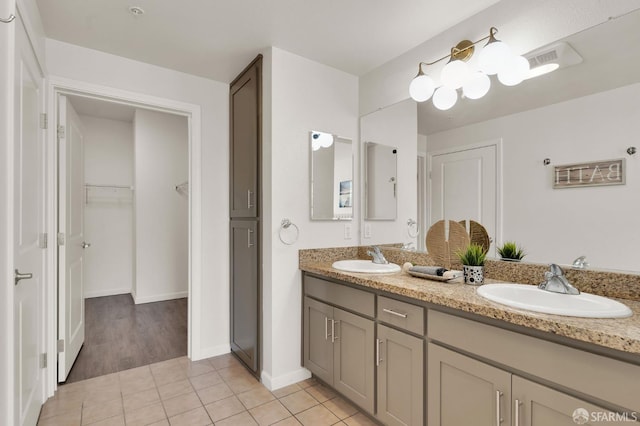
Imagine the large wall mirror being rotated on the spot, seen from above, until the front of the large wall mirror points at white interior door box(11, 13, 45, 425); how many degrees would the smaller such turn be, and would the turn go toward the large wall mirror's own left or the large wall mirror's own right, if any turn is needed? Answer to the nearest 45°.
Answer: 0° — it already faces it

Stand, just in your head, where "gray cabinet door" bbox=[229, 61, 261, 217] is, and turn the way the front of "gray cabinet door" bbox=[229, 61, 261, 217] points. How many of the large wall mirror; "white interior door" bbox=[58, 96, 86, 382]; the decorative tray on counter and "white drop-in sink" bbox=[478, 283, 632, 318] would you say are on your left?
3

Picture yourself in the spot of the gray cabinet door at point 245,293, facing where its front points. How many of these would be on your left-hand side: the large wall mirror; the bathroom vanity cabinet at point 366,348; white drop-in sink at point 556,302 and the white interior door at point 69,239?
3

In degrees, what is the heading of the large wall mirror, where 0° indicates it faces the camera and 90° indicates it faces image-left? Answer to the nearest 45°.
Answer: approximately 45°

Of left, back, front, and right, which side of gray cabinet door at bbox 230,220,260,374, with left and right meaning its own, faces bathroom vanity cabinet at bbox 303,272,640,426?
left

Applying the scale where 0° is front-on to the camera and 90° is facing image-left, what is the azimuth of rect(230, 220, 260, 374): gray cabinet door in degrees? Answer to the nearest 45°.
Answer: approximately 45°

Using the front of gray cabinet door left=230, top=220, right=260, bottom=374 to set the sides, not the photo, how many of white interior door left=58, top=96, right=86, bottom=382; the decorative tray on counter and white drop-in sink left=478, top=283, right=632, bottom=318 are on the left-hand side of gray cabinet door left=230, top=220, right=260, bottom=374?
2

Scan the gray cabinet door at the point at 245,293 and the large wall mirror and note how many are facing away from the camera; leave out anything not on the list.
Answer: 0
